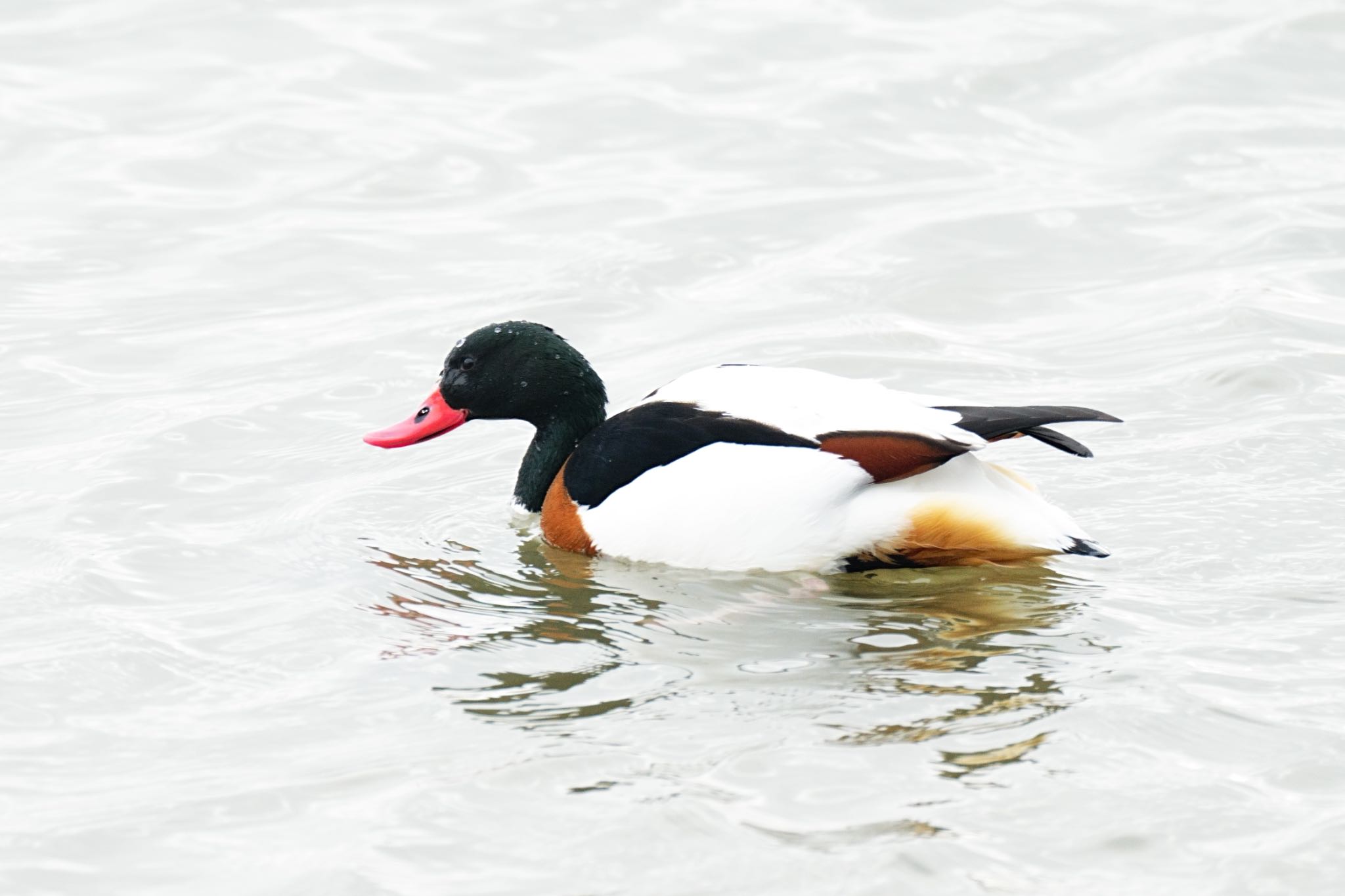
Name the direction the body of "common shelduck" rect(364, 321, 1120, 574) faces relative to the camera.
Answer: to the viewer's left
